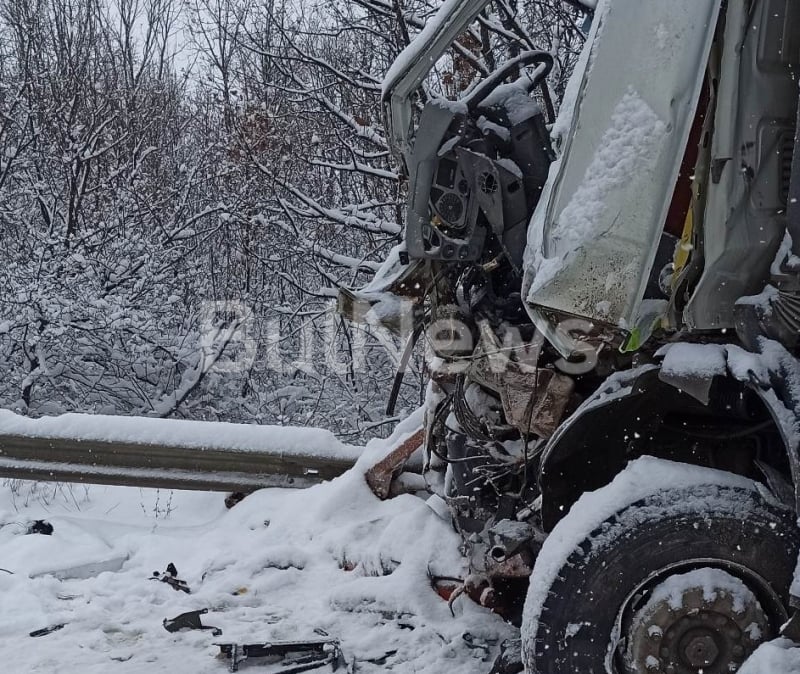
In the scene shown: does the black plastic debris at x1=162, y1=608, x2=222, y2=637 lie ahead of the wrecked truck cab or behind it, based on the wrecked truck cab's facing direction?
ahead

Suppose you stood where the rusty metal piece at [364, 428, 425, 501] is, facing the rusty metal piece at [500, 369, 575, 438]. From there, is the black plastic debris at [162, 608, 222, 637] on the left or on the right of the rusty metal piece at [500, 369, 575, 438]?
right

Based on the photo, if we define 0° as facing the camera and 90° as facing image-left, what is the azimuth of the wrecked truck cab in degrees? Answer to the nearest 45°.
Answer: approximately 90°

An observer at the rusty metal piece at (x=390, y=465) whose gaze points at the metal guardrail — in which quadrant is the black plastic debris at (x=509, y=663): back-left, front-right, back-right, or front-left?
back-left

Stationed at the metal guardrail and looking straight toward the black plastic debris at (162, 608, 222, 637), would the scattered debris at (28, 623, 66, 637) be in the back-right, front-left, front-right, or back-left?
front-right

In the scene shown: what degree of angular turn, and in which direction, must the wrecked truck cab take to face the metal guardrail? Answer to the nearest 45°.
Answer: approximately 45° to its right

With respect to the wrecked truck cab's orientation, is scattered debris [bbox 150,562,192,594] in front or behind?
in front
